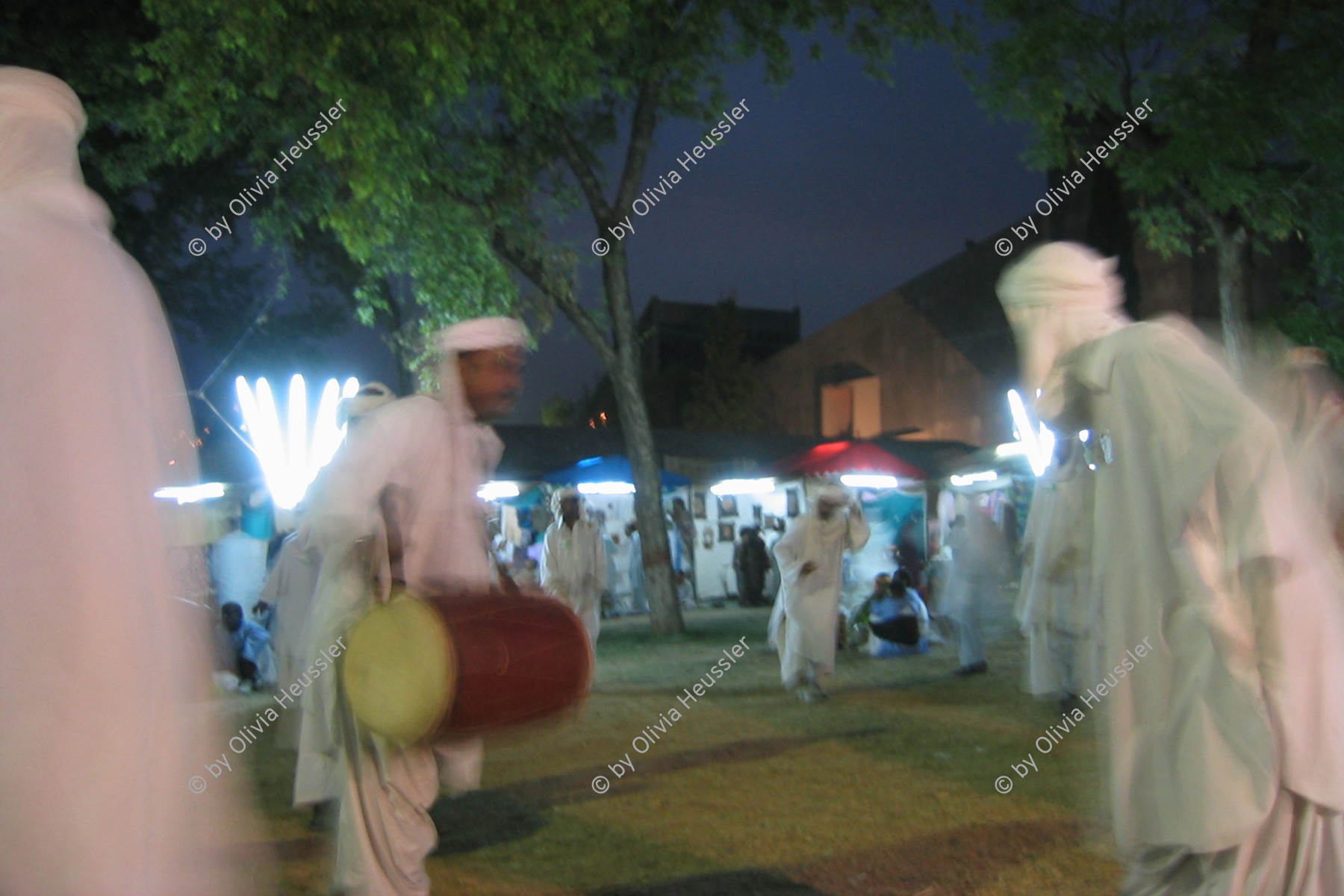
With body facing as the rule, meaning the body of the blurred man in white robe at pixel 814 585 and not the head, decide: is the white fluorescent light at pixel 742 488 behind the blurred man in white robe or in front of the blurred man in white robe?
behind

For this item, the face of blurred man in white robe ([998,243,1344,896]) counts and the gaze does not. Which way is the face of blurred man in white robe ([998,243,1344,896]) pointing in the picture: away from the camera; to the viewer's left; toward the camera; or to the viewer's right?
to the viewer's left

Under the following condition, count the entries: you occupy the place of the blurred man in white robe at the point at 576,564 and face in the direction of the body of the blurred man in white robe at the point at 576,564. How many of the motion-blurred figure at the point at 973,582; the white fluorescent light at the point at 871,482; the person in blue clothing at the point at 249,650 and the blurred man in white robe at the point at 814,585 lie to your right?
1

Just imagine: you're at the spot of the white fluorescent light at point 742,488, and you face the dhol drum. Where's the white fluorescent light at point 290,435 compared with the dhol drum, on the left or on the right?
right

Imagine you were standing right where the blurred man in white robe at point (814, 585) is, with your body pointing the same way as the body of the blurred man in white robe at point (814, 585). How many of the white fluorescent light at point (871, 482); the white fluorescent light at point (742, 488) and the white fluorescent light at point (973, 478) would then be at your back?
3

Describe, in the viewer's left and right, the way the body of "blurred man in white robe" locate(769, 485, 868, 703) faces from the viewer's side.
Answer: facing the viewer

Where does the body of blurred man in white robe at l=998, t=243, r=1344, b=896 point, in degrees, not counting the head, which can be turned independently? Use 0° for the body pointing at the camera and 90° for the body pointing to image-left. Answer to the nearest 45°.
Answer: approximately 90°

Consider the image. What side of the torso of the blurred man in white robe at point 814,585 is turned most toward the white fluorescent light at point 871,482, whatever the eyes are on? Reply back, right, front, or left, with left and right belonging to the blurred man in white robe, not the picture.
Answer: back
